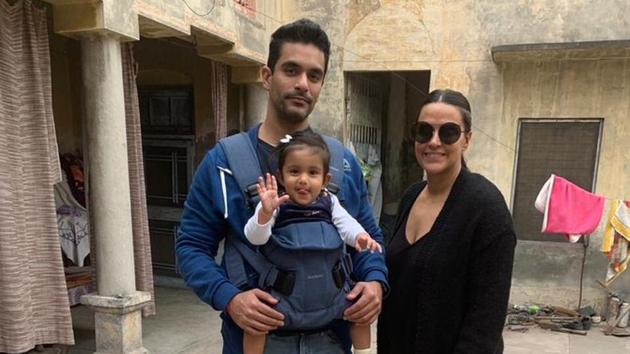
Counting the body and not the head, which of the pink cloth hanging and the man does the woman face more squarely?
the man

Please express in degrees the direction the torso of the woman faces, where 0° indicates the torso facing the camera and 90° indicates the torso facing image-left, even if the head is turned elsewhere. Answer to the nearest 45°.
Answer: approximately 45°

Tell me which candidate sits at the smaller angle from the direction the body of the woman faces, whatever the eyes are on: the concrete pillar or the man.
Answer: the man

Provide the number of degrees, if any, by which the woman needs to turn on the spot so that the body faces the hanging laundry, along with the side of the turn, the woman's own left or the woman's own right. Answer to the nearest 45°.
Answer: approximately 180°

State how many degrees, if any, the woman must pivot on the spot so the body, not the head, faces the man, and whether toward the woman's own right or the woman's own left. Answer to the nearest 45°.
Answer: approximately 45° to the woman's own right

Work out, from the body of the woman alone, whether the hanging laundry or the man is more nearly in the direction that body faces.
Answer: the man

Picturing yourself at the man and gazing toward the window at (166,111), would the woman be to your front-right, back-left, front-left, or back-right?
back-right

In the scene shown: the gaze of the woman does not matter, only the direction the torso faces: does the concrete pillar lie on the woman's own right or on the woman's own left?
on the woman's own right
